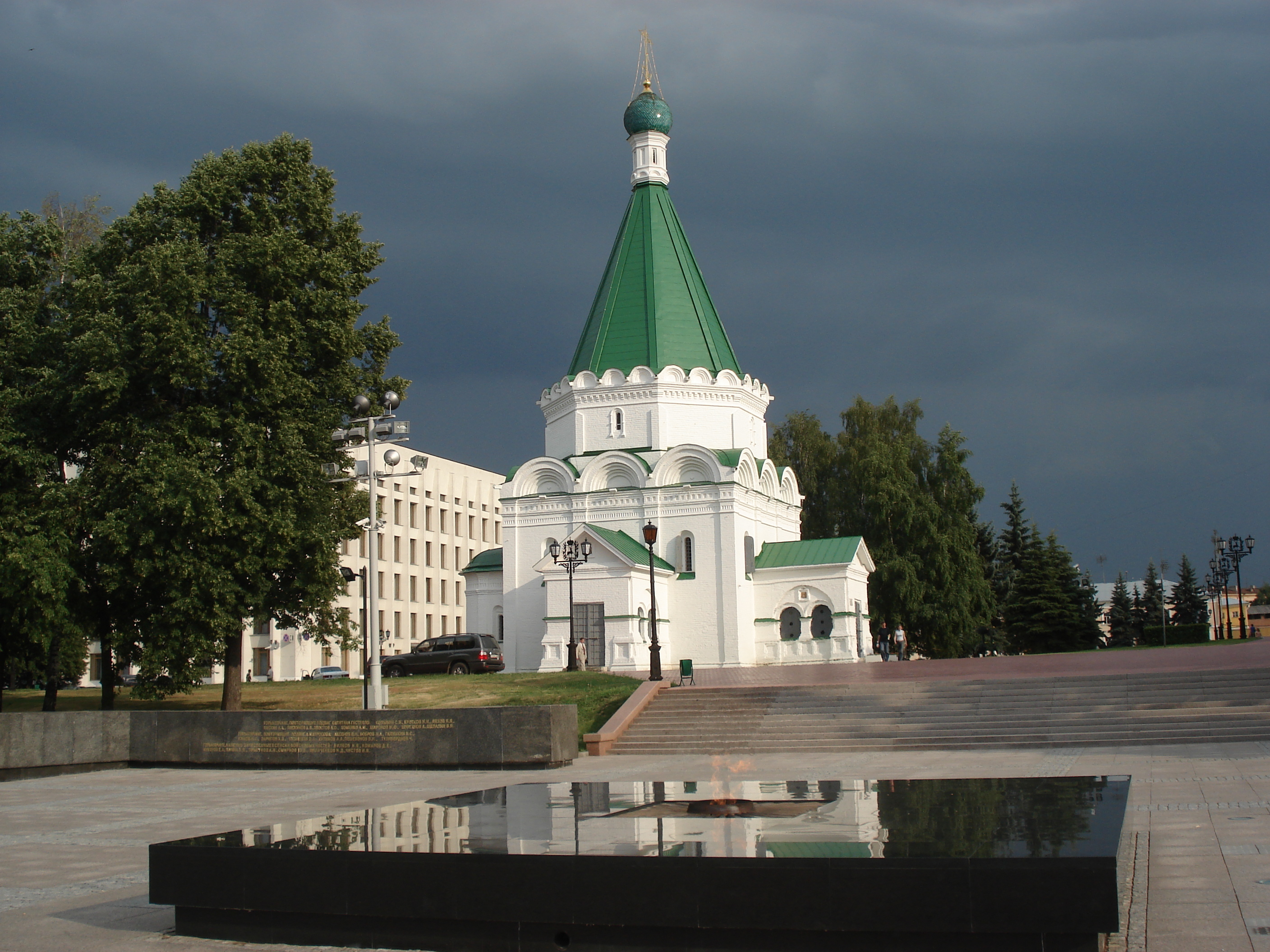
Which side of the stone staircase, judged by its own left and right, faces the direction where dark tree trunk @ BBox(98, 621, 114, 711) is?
right

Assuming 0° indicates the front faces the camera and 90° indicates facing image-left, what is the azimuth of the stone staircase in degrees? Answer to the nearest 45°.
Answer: approximately 0°

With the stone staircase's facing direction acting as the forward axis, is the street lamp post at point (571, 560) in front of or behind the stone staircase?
behind

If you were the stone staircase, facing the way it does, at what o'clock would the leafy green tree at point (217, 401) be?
The leafy green tree is roughly at 3 o'clock from the stone staircase.

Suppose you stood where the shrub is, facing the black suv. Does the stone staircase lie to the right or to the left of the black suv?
left

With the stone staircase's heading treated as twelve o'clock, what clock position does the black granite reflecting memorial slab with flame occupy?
The black granite reflecting memorial slab with flame is roughly at 12 o'clock from the stone staircase.

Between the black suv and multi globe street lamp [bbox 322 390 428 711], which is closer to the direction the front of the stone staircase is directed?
the multi globe street lamp
